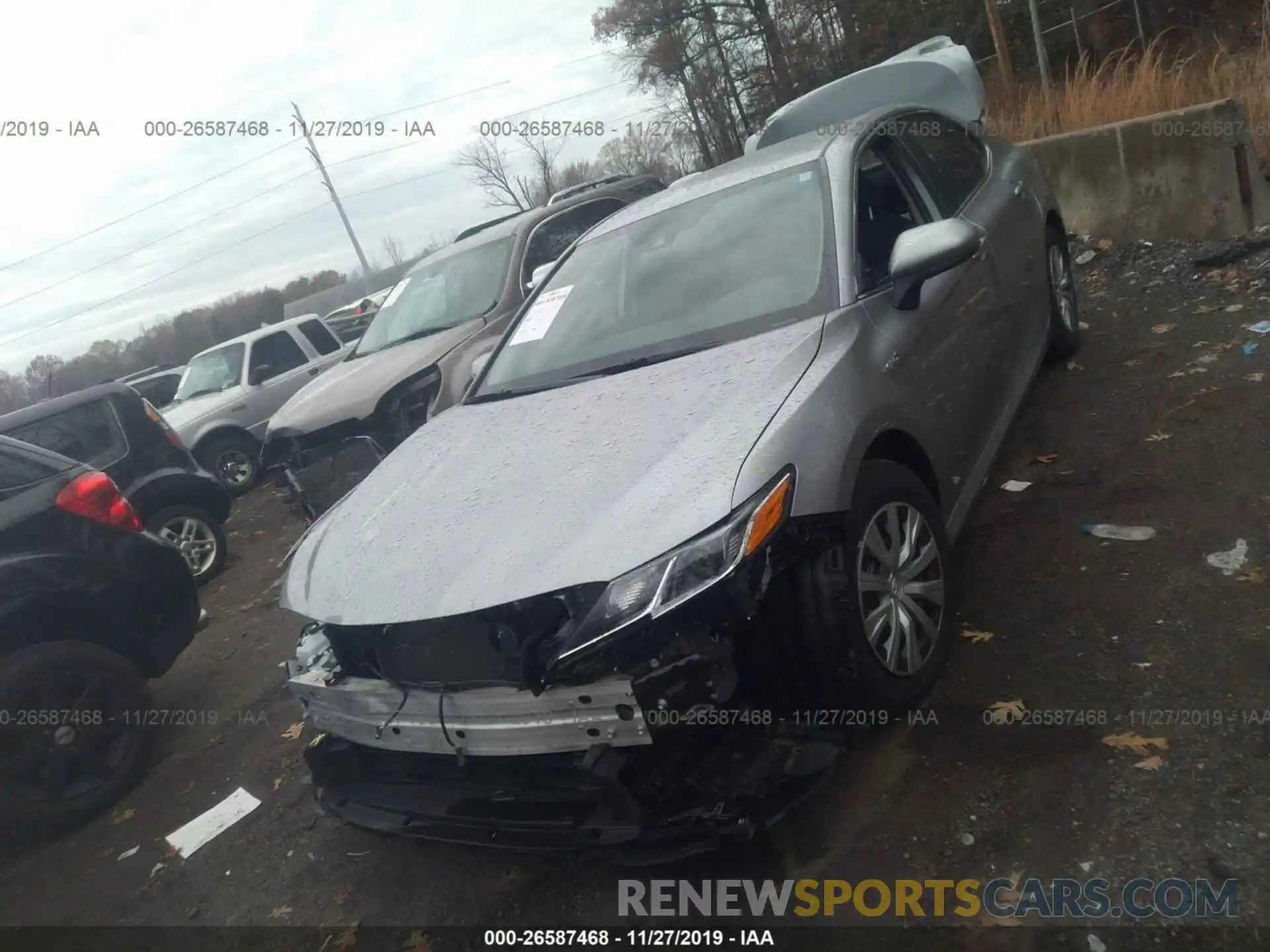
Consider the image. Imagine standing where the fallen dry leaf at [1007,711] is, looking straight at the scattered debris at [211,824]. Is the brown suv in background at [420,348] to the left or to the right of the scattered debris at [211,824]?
right

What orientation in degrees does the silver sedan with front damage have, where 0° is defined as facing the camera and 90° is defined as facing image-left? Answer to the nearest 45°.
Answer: approximately 45°

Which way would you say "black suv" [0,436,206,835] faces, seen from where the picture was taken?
facing to the left of the viewer

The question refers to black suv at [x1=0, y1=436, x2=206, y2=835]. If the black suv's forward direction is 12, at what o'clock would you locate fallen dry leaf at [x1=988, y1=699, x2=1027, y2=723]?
The fallen dry leaf is roughly at 8 o'clock from the black suv.

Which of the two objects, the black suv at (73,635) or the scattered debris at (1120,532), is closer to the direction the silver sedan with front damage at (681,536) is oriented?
the black suv

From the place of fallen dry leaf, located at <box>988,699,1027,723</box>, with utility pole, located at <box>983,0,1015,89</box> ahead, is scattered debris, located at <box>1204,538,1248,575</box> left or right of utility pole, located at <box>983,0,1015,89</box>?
right

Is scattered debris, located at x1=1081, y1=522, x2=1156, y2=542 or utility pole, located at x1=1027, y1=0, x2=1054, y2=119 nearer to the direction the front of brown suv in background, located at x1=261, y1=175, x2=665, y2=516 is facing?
the scattered debris

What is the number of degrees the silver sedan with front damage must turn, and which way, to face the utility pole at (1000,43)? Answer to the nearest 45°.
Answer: approximately 180°
